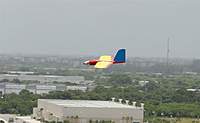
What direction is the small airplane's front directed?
to the viewer's left
